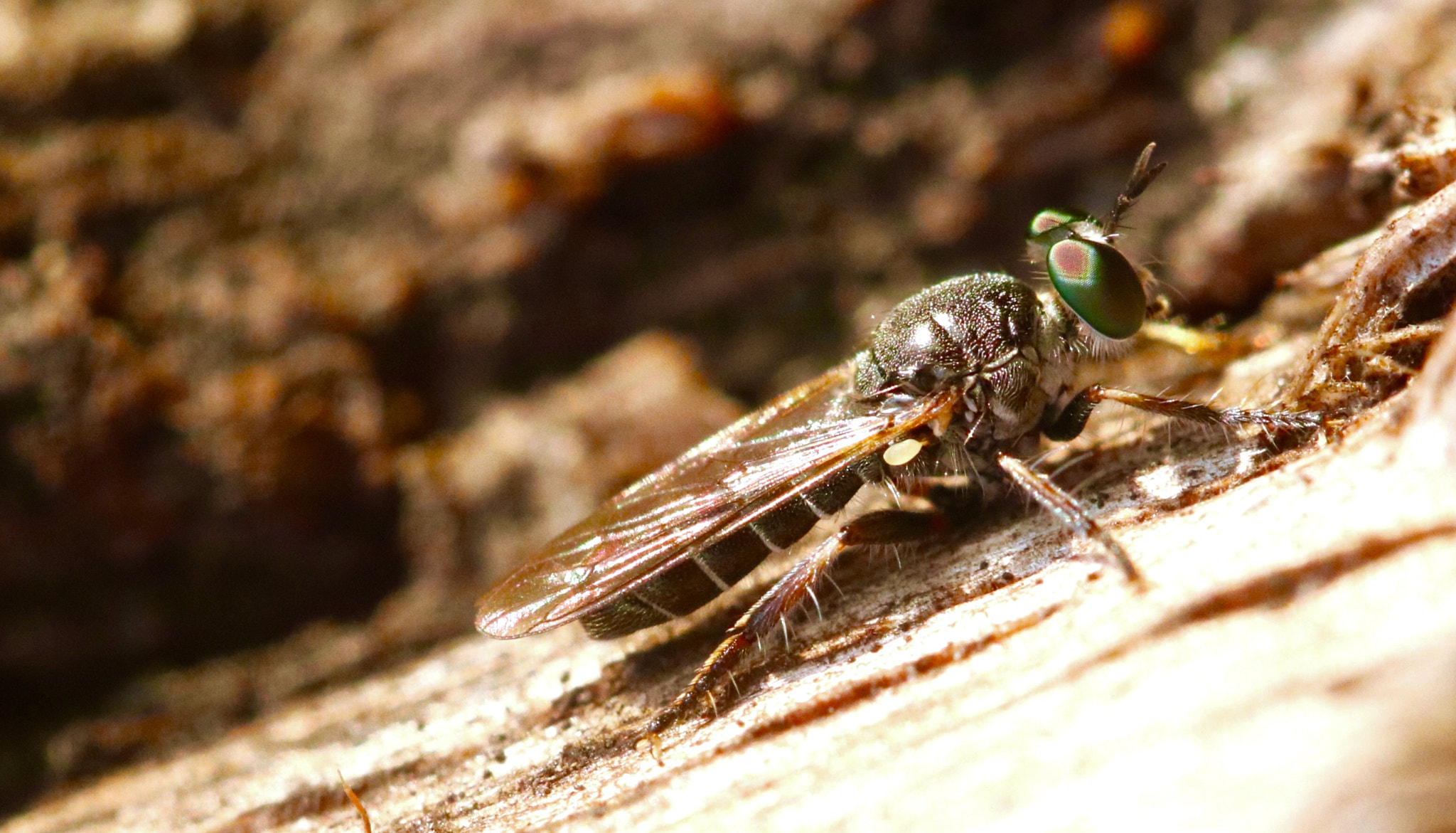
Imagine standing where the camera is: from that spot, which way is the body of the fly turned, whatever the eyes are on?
to the viewer's right
